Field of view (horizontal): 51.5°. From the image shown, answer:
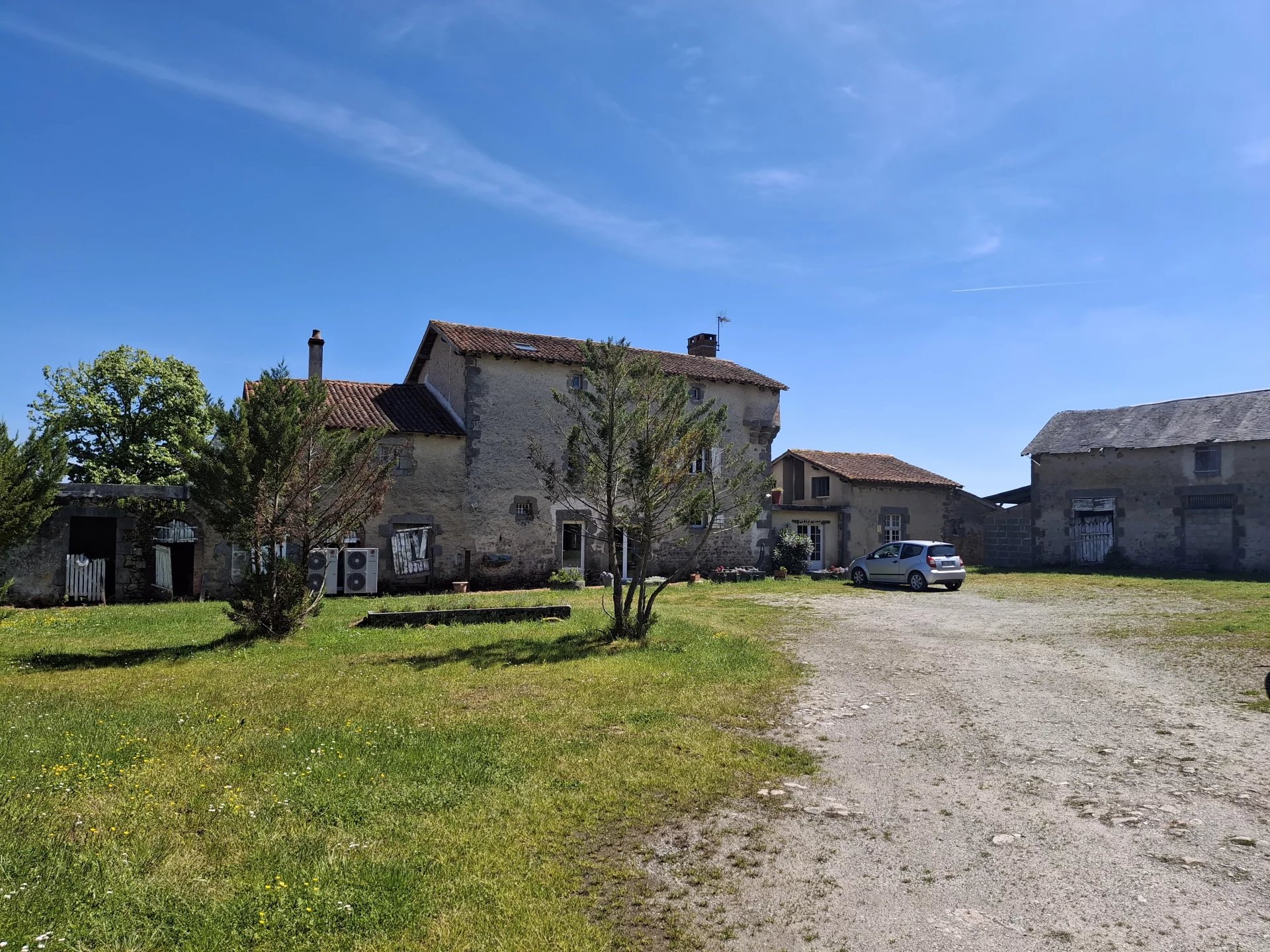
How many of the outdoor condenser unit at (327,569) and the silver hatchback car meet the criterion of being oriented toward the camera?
1

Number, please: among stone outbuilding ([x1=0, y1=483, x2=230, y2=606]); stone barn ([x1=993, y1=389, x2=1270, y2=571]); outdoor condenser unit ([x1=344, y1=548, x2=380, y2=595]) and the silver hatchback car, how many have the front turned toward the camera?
3

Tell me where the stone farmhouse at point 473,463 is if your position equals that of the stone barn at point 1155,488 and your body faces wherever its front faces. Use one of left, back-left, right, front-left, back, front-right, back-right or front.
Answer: front-right

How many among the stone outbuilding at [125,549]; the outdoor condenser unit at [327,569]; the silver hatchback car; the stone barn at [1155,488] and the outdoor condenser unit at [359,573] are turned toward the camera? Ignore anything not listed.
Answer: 4

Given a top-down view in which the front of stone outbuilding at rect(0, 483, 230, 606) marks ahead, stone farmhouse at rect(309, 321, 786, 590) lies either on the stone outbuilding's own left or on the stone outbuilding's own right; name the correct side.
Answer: on the stone outbuilding's own left

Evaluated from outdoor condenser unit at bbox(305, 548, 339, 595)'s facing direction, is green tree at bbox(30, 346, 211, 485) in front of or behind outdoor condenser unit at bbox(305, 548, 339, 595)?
behind

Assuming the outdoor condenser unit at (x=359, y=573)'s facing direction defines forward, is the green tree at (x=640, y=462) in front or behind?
in front
